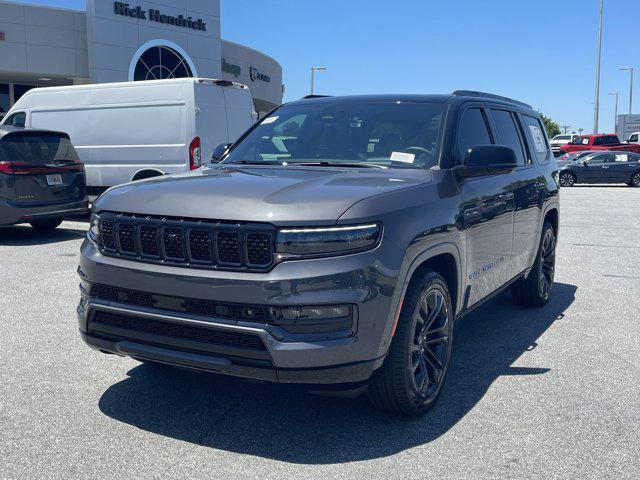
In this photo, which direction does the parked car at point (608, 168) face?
to the viewer's left

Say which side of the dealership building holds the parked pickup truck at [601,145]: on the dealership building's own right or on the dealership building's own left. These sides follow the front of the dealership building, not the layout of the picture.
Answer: on the dealership building's own left

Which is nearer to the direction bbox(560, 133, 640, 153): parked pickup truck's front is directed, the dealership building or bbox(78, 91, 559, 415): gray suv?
the dealership building

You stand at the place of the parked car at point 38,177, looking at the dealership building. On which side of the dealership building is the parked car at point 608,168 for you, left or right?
right

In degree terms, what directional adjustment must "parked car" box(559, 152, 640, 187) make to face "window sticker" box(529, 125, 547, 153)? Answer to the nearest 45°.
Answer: approximately 90° to its left

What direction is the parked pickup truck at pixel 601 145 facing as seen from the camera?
to the viewer's left

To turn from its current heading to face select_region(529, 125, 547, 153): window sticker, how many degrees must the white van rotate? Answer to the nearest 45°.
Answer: approximately 180°

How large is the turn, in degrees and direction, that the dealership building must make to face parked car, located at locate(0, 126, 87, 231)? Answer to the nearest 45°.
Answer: approximately 45° to its right

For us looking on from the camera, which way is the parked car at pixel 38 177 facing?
facing away from the viewer and to the left of the viewer

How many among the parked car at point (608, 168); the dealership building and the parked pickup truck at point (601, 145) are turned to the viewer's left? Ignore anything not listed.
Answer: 2

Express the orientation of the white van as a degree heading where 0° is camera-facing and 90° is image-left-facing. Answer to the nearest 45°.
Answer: approximately 135°
